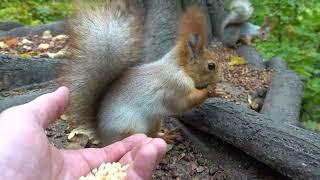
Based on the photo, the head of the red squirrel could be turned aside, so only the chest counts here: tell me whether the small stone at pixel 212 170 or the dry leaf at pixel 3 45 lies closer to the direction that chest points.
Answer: the small stone

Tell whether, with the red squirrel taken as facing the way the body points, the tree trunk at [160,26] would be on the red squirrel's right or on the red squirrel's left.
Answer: on the red squirrel's left

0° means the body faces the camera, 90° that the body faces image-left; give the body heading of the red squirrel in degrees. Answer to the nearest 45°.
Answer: approximately 270°
